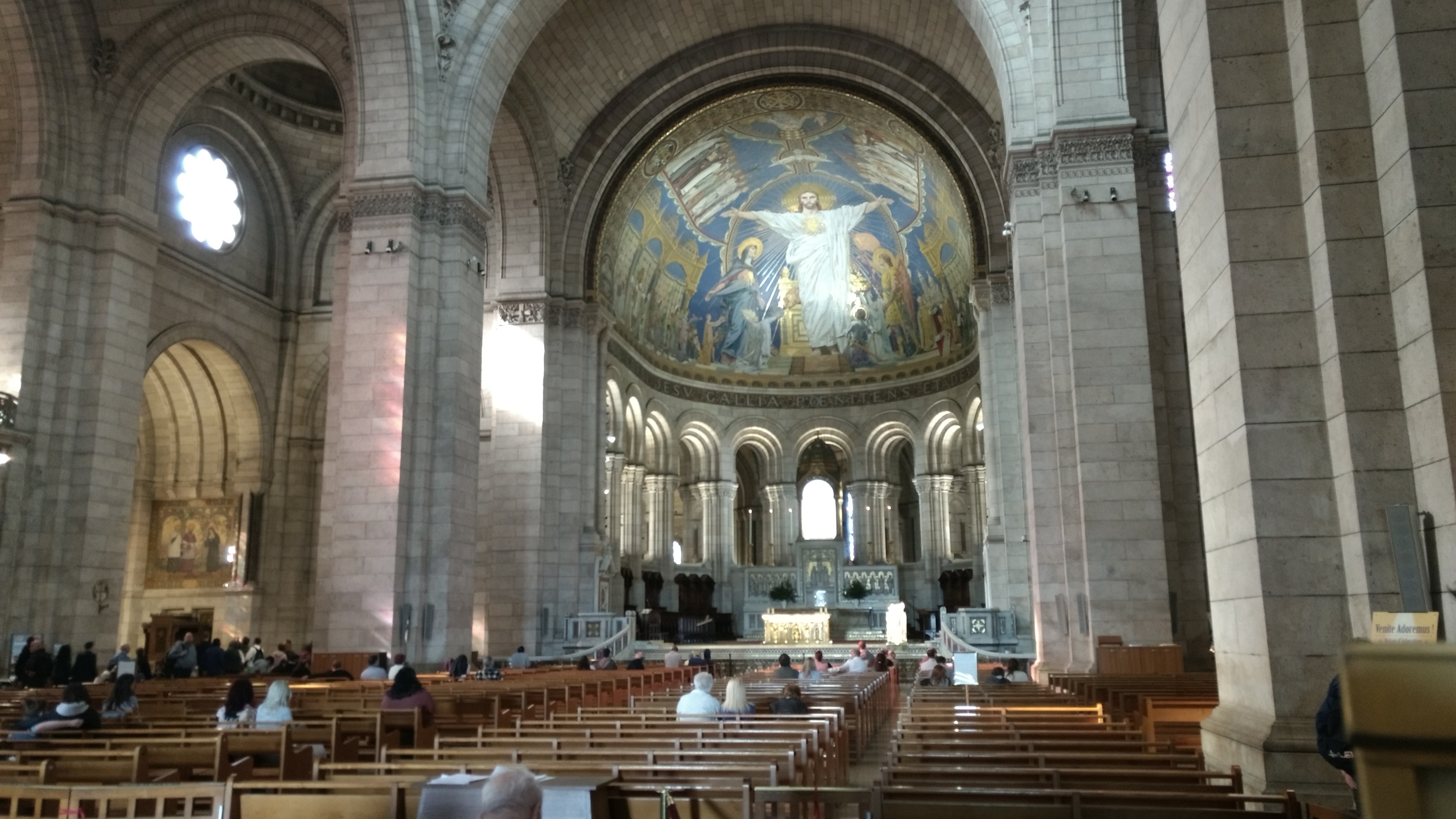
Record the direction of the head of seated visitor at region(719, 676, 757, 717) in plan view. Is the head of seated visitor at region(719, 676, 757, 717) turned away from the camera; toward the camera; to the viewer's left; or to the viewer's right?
away from the camera

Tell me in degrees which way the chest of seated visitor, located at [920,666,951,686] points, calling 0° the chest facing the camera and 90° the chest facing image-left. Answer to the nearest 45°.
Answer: approximately 180°

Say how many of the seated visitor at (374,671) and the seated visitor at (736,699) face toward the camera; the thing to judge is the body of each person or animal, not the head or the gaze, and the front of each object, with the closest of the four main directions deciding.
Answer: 0

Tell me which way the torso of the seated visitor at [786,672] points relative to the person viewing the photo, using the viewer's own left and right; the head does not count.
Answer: facing away from the viewer

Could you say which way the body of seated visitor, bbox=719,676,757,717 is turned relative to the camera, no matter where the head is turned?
away from the camera

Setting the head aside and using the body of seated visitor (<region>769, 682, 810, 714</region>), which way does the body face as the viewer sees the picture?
away from the camera

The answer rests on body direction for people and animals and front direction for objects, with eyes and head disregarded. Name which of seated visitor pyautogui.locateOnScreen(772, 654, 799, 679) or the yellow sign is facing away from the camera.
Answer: the seated visitor

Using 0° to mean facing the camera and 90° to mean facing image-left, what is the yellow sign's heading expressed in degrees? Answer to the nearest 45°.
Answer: approximately 0°

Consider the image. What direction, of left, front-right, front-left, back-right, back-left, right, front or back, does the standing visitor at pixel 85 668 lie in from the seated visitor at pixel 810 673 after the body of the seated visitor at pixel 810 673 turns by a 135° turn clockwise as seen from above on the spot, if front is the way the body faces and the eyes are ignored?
back-right

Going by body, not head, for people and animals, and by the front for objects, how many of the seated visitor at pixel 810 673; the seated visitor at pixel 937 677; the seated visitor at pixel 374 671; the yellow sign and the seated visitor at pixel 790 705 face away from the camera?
4

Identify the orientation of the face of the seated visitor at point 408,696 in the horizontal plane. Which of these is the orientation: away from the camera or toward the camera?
away from the camera

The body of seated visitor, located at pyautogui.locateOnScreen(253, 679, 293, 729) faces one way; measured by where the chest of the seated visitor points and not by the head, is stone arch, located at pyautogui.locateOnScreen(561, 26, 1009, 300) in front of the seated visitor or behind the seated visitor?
in front

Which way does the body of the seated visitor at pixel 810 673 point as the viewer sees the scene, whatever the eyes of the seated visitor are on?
away from the camera
